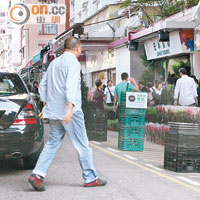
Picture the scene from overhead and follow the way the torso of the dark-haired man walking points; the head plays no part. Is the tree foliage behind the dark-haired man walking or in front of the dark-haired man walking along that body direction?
in front

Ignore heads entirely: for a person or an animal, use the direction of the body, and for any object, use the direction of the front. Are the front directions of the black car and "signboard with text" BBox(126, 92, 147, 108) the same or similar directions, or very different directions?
very different directions

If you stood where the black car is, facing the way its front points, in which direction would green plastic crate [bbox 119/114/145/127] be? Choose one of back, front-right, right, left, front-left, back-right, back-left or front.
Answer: front-right

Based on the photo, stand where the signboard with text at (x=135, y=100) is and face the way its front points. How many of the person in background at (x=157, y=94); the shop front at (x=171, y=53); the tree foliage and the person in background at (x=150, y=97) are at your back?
4

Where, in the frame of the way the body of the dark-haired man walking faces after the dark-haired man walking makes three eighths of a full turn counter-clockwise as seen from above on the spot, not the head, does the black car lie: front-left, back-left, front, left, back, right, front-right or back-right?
front-right

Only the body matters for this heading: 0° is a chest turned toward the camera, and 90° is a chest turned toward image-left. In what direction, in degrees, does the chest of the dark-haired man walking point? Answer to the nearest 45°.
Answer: approximately 225°

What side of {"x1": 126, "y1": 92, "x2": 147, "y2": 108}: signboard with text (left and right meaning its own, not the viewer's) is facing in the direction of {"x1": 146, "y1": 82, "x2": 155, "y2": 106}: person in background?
back

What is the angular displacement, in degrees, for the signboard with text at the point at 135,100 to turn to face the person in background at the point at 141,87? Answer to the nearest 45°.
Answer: approximately 180°

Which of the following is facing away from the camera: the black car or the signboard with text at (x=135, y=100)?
the black car

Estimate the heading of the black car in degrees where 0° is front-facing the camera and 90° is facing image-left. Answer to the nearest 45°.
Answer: approximately 180°
